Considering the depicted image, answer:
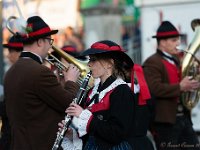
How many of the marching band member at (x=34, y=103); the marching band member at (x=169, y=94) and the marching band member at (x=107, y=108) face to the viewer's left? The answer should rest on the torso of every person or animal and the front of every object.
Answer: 1

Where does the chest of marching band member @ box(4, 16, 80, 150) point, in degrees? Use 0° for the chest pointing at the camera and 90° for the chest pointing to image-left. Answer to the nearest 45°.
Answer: approximately 225°

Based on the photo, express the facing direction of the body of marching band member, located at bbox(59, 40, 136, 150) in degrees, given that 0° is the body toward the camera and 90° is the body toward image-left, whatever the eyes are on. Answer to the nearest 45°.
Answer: approximately 90°

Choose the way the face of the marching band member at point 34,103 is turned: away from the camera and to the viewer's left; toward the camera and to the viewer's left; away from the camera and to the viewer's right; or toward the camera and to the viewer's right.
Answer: away from the camera and to the viewer's right
